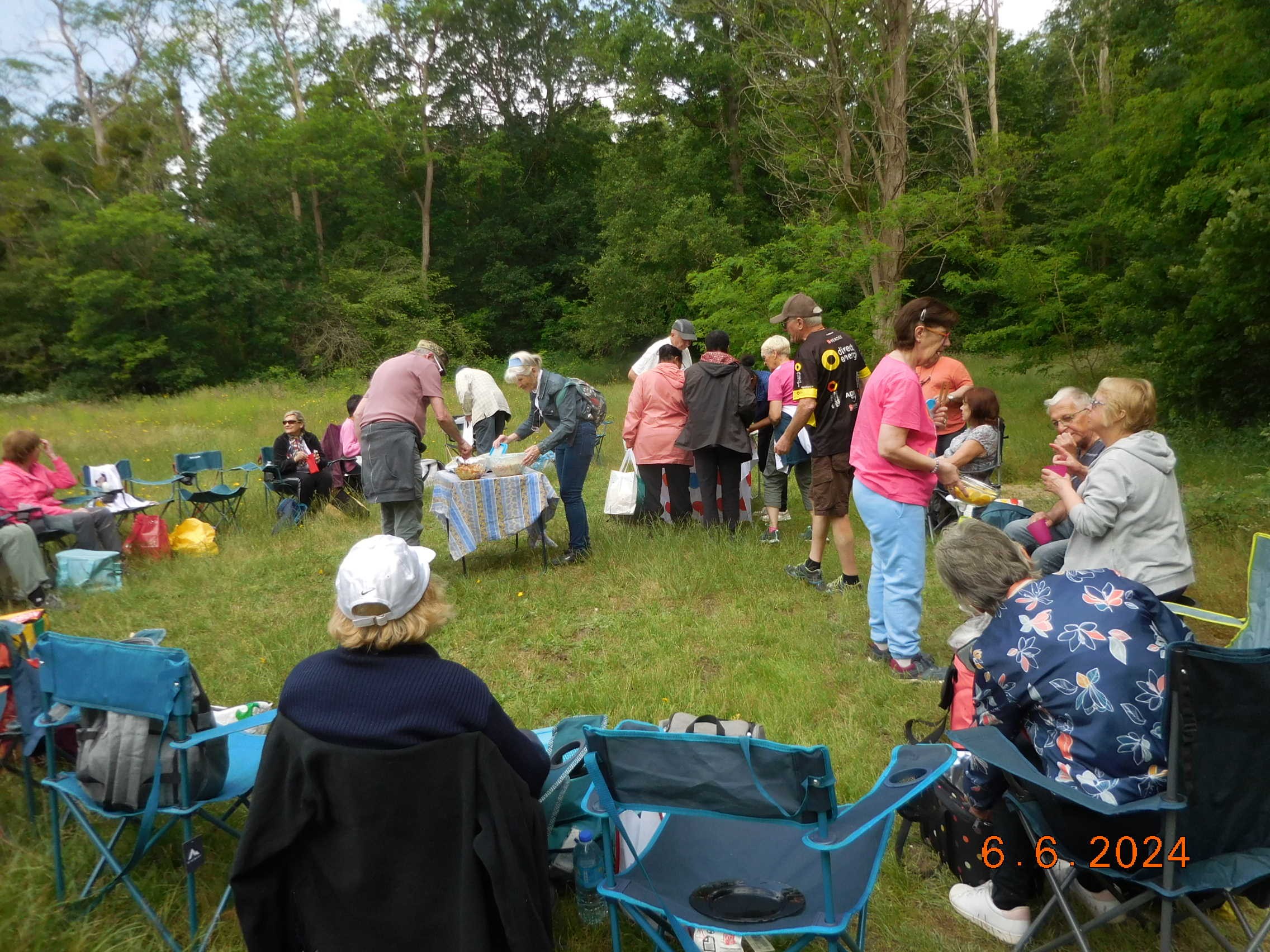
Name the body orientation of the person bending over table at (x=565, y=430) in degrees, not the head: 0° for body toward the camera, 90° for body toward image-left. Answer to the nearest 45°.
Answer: approximately 90°

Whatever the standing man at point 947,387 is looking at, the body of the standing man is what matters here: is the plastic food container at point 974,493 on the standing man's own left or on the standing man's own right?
on the standing man's own left

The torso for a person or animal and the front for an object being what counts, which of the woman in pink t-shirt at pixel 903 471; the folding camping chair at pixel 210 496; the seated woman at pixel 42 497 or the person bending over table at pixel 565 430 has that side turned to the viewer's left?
the person bending over table

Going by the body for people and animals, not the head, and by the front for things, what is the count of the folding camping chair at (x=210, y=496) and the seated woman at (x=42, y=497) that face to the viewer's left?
0

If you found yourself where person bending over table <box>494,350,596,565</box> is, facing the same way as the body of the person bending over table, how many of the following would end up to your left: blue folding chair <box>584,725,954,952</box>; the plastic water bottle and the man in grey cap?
2

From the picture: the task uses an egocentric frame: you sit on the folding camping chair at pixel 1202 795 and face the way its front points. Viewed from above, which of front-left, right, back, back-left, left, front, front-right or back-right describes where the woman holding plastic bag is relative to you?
front

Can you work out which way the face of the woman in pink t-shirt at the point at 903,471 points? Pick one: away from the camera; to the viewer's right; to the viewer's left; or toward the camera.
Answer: to the viewer's right

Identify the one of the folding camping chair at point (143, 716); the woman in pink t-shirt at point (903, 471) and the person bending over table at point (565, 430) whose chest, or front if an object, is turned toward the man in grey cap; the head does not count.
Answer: the folding camping chair

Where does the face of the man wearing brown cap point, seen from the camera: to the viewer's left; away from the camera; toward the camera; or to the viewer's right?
to the viewer's left

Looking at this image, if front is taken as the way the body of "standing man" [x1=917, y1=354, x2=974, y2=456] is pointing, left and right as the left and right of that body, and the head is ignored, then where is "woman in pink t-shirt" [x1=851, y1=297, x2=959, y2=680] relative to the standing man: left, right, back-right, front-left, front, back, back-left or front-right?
front-left

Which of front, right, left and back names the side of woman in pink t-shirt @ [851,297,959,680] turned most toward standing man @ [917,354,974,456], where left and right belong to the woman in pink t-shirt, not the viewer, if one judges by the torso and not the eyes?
left

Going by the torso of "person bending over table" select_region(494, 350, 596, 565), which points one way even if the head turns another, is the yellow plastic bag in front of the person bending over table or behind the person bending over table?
in front

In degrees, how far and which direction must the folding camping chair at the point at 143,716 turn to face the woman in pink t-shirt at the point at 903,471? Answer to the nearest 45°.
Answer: approximately 45° to its right

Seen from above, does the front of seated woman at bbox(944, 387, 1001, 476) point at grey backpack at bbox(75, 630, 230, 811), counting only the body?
no

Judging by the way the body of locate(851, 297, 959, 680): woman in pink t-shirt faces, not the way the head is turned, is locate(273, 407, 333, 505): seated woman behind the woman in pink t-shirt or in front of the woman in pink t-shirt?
behind

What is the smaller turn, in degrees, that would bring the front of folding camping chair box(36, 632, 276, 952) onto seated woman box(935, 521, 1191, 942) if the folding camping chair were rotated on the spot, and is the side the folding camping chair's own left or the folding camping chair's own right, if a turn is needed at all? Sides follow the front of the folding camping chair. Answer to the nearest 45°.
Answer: approximately 90° to the folding camping chair's own right

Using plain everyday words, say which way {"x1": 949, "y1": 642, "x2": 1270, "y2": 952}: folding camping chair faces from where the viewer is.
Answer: facing away from the viewer and to the left of the viewer

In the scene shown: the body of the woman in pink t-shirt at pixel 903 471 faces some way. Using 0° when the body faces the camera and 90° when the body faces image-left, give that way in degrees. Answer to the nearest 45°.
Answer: approximately 270°

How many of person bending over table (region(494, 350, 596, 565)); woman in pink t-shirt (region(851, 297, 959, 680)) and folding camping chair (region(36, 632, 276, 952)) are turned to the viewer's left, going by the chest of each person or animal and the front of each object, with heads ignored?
1
